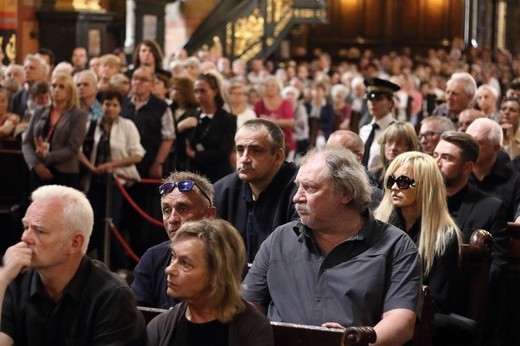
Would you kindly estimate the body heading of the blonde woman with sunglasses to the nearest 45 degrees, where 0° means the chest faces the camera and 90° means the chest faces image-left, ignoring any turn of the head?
approximately 45°

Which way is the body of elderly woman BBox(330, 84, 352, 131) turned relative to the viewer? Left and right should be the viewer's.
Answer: facing the viewer and to the left of the viewer

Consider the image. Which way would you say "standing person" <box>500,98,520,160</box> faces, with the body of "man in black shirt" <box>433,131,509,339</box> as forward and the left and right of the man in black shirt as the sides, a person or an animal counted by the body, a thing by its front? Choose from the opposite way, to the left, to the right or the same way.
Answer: the same way

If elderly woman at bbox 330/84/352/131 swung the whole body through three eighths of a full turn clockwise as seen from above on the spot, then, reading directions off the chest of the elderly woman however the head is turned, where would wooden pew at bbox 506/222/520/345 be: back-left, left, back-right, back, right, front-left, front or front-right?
back

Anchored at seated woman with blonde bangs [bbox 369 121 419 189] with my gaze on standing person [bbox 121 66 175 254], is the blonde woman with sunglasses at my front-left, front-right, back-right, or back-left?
back-left

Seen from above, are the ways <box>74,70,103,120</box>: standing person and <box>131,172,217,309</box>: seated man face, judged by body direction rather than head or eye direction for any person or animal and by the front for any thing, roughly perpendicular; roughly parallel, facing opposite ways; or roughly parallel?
roughly parallel

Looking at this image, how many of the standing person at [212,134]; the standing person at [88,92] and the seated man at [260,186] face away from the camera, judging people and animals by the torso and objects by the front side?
0

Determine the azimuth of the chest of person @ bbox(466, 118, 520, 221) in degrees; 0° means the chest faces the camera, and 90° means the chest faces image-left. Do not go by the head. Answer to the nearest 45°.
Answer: approximately 45°

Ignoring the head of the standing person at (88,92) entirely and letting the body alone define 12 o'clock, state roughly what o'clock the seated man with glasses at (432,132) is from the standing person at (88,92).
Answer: the seated man with glasses at (432,132) is roughly at 9 o'clock from the standing person at (88,92).

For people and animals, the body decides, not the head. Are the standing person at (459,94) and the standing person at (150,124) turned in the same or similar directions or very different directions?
same or similar directions

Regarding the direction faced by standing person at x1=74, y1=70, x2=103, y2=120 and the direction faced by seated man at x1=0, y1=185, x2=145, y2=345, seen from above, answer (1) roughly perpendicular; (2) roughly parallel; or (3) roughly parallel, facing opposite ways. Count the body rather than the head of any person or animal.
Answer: roughly parallel

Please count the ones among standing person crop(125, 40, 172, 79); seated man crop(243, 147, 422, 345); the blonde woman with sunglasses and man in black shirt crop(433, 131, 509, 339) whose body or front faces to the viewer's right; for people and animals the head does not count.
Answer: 0

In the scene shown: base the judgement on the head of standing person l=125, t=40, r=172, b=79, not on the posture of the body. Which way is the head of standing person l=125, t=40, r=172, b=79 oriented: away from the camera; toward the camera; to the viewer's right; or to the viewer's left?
toward the camera

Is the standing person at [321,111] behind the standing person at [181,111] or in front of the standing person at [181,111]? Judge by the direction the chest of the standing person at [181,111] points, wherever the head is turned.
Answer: behind
